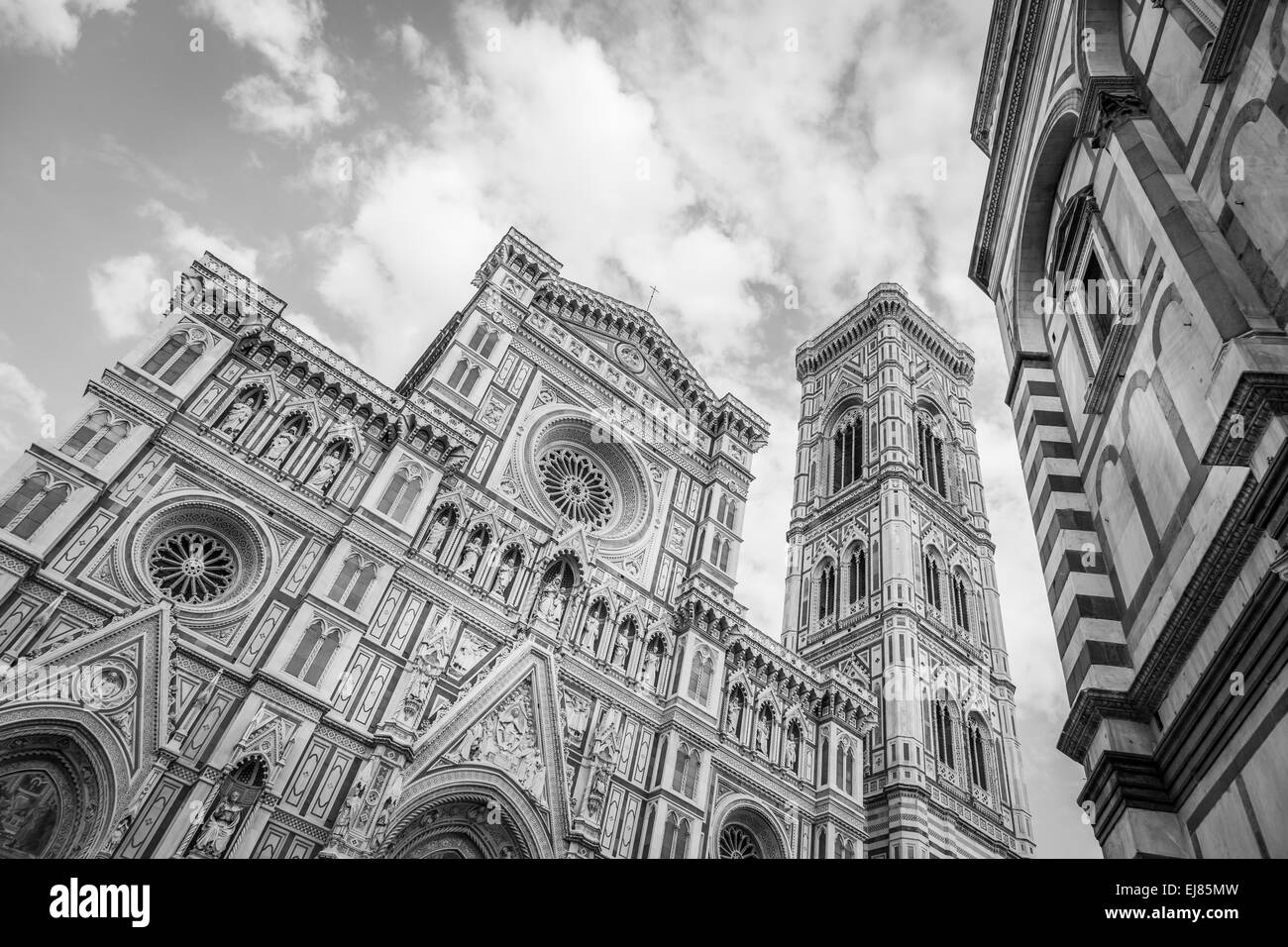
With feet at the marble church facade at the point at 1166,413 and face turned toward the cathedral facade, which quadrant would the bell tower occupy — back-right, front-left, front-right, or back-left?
front-right

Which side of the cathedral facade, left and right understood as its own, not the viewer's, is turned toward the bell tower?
left

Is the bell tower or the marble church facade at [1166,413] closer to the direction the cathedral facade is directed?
the marble church facade

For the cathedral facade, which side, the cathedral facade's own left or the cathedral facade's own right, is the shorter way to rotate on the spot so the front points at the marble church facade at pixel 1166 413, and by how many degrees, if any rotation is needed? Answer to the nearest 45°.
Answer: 0° — it already faces it

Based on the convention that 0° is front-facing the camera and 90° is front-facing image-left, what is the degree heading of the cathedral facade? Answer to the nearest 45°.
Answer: approximately 315°
